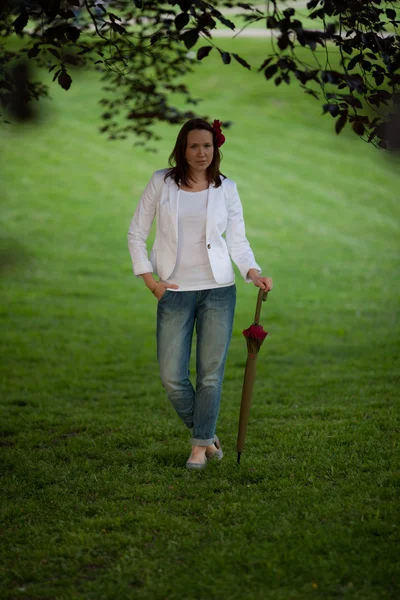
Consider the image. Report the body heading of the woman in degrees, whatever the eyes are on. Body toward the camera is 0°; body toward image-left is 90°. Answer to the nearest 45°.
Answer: approximately 0°
